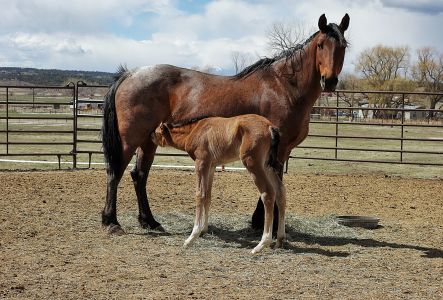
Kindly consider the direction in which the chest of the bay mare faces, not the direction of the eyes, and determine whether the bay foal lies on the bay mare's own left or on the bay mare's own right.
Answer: on the bay mare's own right

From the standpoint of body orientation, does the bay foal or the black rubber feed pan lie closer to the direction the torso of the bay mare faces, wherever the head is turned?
the black rubber feed pan

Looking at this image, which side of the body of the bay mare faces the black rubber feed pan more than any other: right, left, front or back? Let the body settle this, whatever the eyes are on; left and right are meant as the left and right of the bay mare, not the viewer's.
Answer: front

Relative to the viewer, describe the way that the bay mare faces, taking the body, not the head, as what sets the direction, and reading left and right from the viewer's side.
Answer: facing to the right of the viewer
